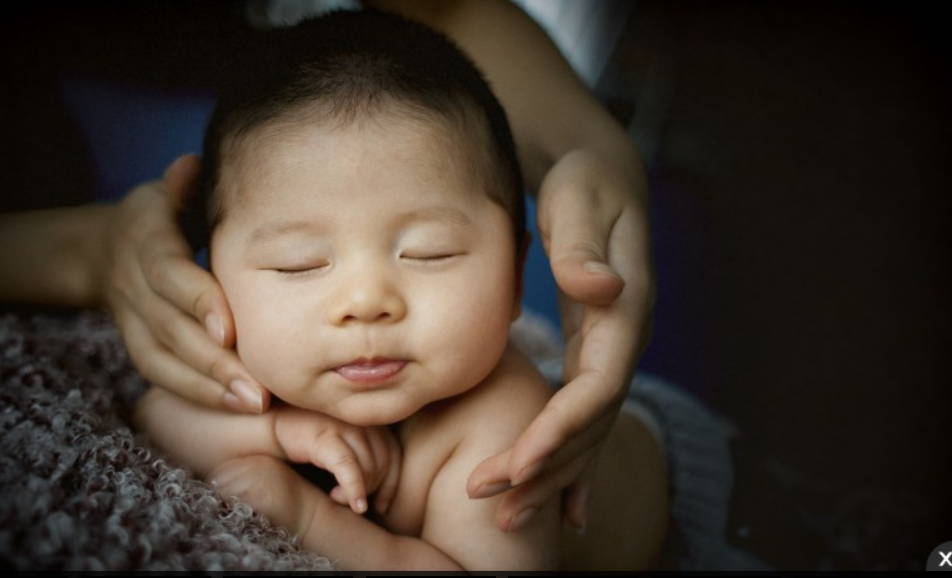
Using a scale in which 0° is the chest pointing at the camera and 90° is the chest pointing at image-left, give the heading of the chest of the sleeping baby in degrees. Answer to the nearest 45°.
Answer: approximately 0°
